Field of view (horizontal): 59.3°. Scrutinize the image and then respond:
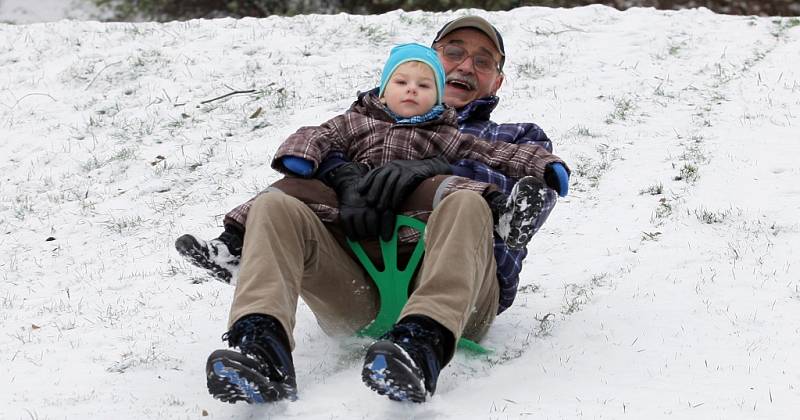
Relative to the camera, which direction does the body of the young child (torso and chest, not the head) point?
toward the camera
